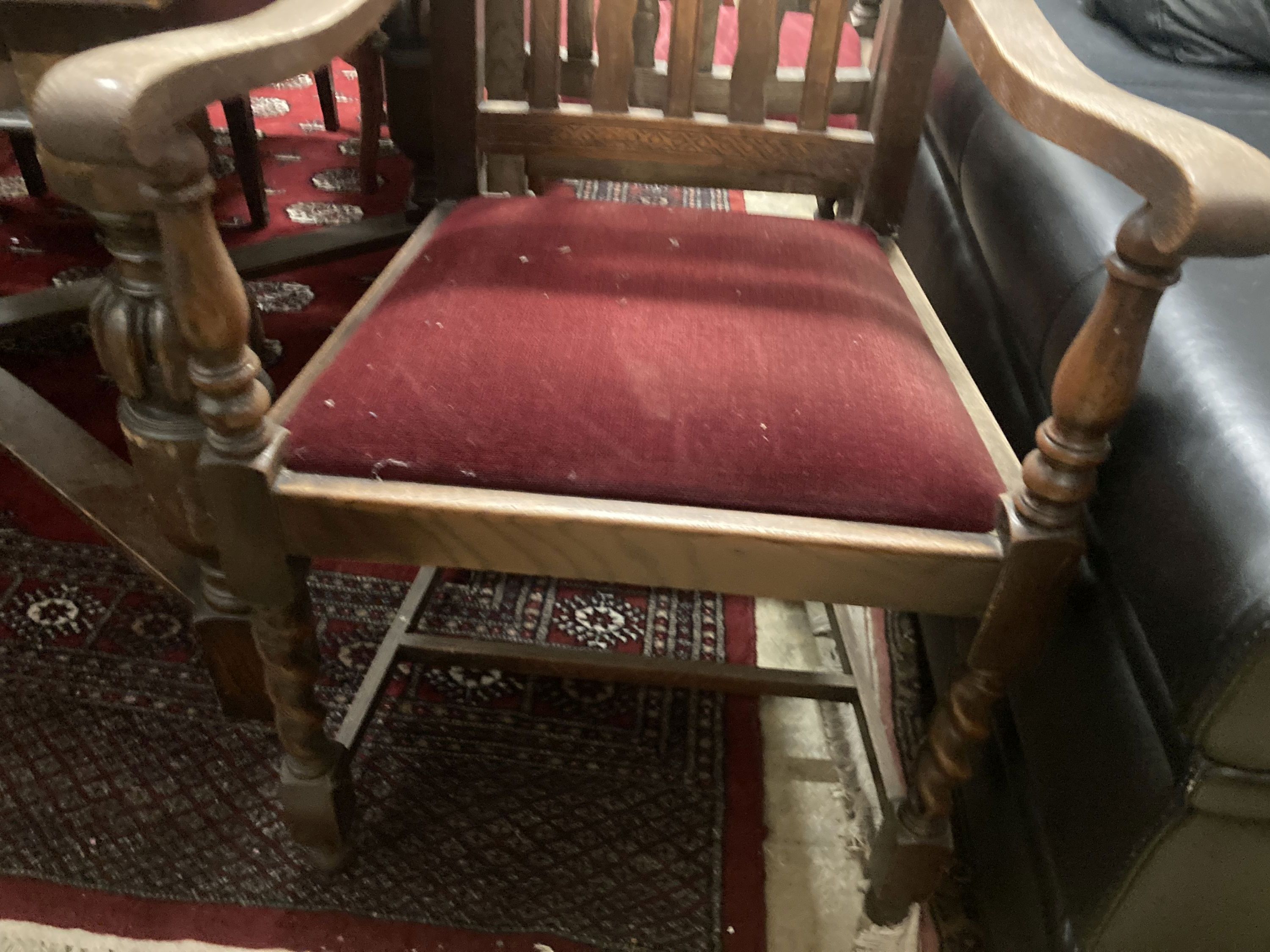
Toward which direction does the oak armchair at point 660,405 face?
toward the camera
